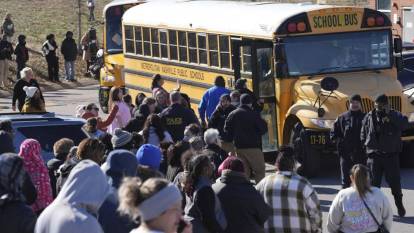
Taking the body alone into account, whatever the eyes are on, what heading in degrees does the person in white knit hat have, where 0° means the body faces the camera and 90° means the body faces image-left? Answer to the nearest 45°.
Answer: approximately 180°

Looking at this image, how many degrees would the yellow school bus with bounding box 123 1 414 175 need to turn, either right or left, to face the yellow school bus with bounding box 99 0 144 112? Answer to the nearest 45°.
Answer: approximately 180°

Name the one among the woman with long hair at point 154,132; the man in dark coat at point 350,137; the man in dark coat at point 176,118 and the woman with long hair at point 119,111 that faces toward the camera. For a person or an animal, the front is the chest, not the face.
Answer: the man in dark coat at point 350,137

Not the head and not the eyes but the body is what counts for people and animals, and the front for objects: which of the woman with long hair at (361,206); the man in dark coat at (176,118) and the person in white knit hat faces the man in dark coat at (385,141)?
the woman with long hair

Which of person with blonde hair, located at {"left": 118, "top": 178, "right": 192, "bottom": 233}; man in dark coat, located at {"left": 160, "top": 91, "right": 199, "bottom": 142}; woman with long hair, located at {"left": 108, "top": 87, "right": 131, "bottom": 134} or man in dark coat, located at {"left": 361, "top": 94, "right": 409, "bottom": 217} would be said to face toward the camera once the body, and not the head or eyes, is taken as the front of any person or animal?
man in dark coat, located at {"left": 361, "top": 94, "right": 409, "bottom": 217}

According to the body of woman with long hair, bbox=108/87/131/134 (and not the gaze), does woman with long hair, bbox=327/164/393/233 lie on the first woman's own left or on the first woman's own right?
on the first woman's own right

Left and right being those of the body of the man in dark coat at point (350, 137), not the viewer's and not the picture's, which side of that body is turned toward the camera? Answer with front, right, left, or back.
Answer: front

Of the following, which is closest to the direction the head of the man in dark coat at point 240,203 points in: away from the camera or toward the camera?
away from the camera

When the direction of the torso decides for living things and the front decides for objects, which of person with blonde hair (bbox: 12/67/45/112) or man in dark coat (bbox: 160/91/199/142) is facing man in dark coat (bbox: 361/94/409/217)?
the person with blonde hair

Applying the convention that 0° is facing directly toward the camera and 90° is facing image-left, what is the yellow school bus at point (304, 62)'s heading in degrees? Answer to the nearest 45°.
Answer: approximately 315°
